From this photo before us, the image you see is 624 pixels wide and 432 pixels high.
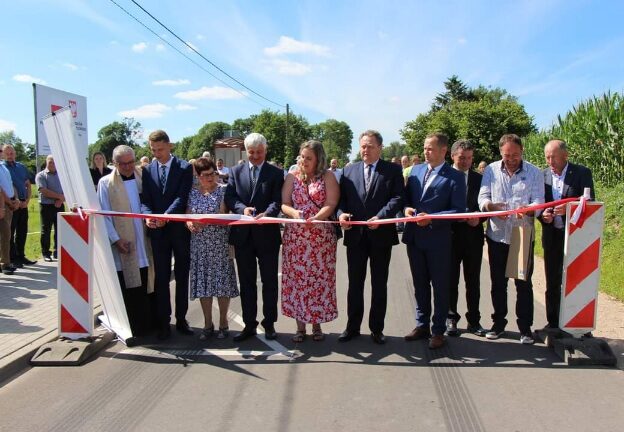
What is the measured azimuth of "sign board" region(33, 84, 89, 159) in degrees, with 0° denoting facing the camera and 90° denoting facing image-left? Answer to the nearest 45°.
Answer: approximately 315°

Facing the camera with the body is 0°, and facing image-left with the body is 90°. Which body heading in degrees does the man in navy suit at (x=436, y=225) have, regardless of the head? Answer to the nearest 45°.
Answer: approximately 45°

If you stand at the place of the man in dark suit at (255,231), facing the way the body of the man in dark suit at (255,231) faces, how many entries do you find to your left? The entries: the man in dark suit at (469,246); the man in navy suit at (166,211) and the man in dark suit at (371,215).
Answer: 2

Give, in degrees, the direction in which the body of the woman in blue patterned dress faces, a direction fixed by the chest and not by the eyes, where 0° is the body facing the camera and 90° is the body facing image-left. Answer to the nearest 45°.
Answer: approximately 0°

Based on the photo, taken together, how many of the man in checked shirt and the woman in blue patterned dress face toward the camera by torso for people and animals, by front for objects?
2
